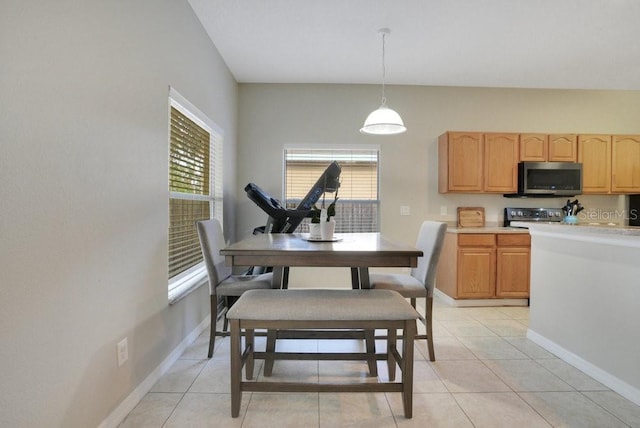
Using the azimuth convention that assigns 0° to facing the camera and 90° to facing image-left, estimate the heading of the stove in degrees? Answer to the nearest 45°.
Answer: approximately 0°

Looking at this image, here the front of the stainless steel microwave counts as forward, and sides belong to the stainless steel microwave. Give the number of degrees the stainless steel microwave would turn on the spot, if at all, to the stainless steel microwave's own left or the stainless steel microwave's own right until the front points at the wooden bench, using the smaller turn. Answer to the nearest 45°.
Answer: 0° — it already faces it

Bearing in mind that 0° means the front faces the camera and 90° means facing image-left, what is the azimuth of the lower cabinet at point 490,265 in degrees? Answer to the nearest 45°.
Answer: approximately 0°

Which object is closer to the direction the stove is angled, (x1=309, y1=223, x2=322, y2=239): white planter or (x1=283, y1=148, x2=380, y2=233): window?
the white planter

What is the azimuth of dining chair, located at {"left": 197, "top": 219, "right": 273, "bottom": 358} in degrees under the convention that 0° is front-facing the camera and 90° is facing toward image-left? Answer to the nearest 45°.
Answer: approximately 270°
